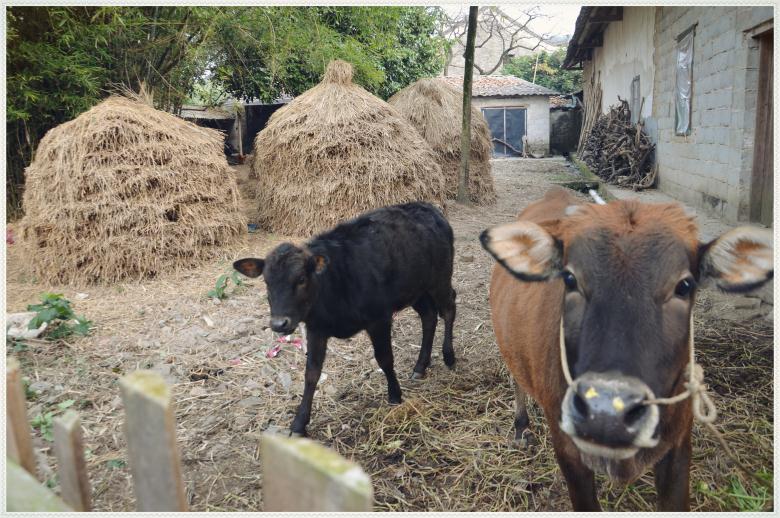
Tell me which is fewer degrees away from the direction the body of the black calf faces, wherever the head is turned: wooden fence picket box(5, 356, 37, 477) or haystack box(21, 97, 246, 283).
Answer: the wooden fence picket

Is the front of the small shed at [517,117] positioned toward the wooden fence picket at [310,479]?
yes

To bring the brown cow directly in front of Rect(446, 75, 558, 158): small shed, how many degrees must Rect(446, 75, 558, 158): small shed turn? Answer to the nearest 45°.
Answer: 0° — it already faces it

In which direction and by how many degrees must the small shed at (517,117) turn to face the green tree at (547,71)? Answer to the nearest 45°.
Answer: approximately 180°

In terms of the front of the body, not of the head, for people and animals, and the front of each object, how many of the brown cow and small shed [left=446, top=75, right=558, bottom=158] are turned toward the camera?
2

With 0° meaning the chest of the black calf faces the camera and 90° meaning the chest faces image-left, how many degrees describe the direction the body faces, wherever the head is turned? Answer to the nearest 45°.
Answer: approximately 45°

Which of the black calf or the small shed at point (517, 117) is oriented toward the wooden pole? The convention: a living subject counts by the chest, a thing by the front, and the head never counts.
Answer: the small shed

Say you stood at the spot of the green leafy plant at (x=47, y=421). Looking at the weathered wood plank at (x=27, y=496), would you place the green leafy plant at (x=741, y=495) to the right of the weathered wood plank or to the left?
left

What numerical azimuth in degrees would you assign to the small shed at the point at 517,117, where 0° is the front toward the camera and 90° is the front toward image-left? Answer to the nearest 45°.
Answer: approximately 0°

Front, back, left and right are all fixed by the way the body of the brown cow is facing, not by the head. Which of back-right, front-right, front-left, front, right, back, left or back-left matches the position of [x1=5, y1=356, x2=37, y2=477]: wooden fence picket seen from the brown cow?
front-right
